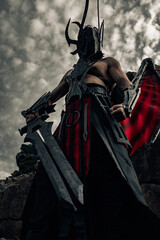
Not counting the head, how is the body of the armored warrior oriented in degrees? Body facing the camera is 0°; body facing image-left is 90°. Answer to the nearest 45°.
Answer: approximately 45°
